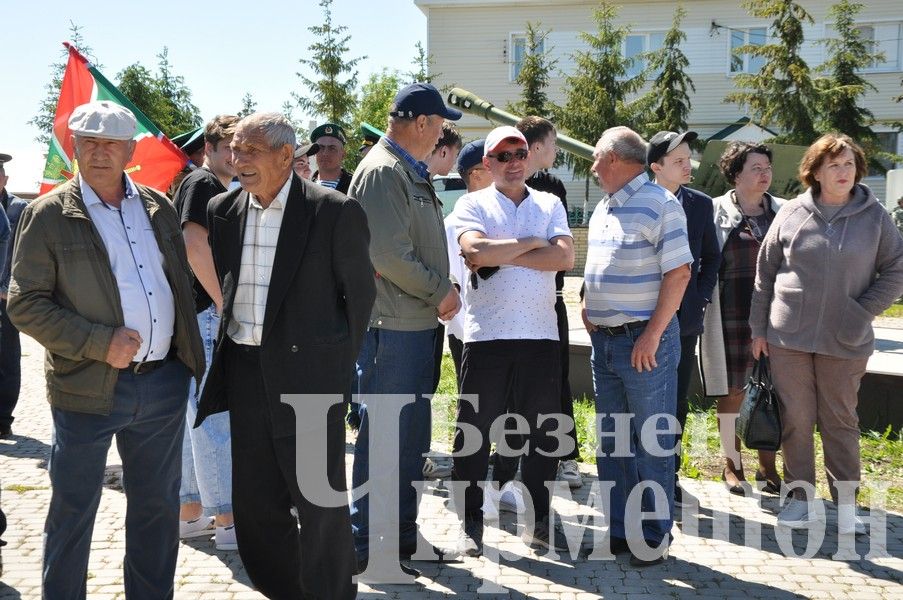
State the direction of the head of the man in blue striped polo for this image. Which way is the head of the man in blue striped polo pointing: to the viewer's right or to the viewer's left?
to the viewer's left

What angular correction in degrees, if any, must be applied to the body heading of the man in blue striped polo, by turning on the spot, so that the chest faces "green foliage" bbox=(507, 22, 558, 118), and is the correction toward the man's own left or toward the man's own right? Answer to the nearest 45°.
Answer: approximately 135° to the man's own right

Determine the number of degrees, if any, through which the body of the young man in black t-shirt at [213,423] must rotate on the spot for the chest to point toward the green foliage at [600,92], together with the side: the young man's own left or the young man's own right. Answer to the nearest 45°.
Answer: approximately 45° to the young man's own left

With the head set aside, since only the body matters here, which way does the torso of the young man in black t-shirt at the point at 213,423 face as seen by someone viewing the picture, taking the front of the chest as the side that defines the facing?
to the viewer's right

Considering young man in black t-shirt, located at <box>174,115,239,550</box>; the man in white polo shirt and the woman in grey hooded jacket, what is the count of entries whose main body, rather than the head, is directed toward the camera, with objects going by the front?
2

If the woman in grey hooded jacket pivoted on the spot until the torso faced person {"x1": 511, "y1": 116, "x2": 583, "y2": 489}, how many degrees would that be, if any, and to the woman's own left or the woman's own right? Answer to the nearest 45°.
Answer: approximately 90° to the woman's own right

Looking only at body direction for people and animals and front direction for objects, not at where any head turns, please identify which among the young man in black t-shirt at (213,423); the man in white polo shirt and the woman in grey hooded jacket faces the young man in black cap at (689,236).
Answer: the young man in black t-shirt

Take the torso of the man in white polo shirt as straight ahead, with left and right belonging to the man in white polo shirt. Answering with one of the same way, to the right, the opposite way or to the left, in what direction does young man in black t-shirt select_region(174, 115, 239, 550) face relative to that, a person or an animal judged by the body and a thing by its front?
to the left

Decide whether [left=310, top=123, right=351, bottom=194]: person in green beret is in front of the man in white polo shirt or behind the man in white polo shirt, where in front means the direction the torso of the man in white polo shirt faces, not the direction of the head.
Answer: behind

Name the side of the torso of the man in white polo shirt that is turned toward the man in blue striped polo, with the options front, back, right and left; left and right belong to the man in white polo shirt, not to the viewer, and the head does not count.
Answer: left

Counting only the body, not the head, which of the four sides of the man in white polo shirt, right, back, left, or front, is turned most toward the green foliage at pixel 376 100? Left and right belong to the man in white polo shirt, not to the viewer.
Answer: back

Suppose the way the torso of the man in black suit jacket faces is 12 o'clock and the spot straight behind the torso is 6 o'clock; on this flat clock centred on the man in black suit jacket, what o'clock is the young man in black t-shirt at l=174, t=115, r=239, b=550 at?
The young man in black t-shirt is roughly at 4 o'clock from the man in black suit jacket.

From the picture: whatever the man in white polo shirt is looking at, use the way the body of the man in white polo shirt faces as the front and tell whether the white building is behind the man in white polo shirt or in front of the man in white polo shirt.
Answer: behind
